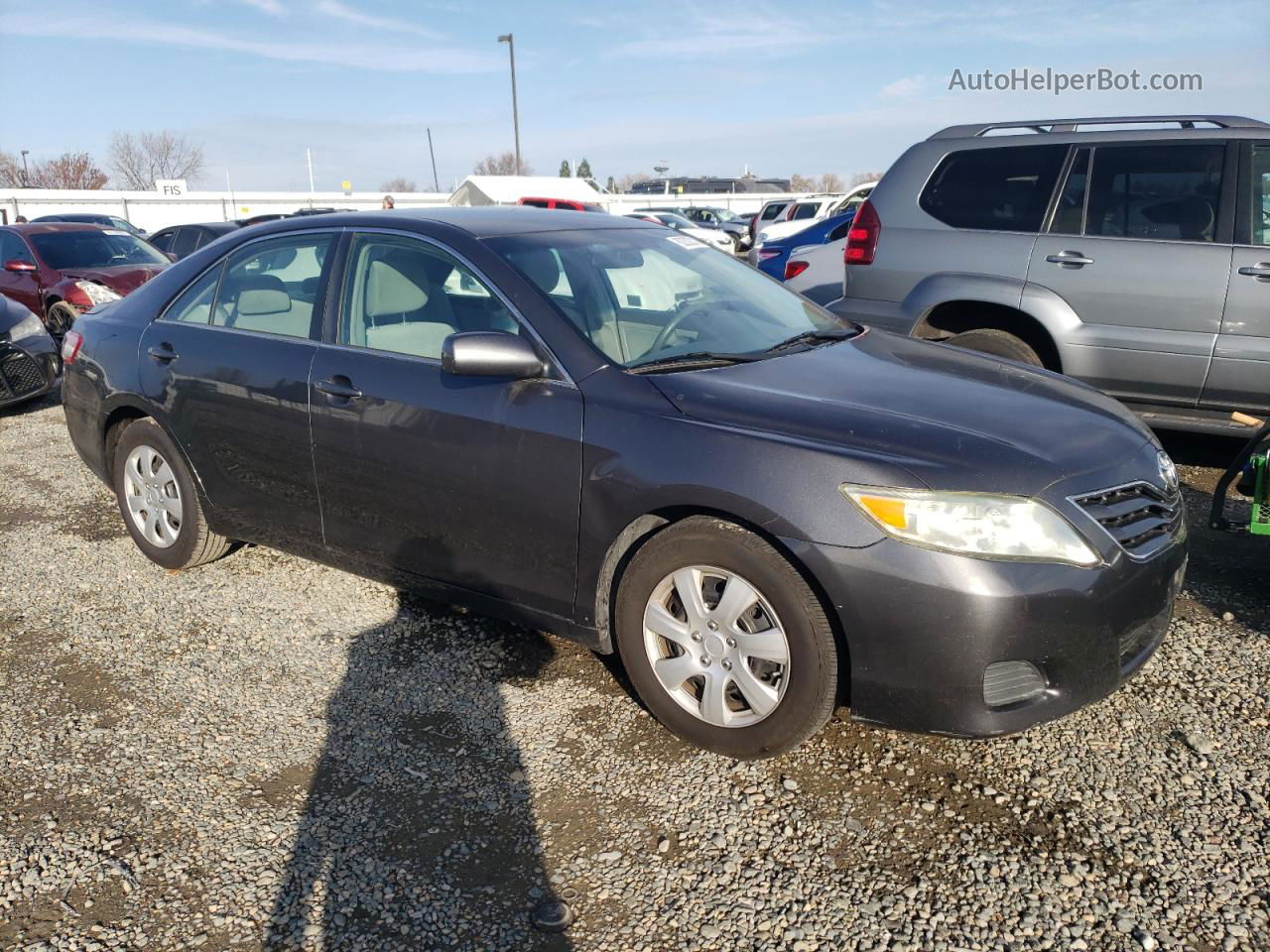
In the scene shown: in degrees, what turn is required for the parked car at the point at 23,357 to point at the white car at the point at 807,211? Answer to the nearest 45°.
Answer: approximately 90° to its left

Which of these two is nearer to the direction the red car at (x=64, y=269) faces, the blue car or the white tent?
the blue car

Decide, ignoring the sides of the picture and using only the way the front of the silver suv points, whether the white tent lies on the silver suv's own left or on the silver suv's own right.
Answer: on the silver suv's own left

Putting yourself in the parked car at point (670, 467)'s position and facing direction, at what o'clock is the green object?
The green object is roughly at 10 o'clock from the parked car.

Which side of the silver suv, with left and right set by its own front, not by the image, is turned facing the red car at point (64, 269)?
back

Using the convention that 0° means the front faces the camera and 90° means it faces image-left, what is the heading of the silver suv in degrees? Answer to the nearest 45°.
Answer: approximately 270°
